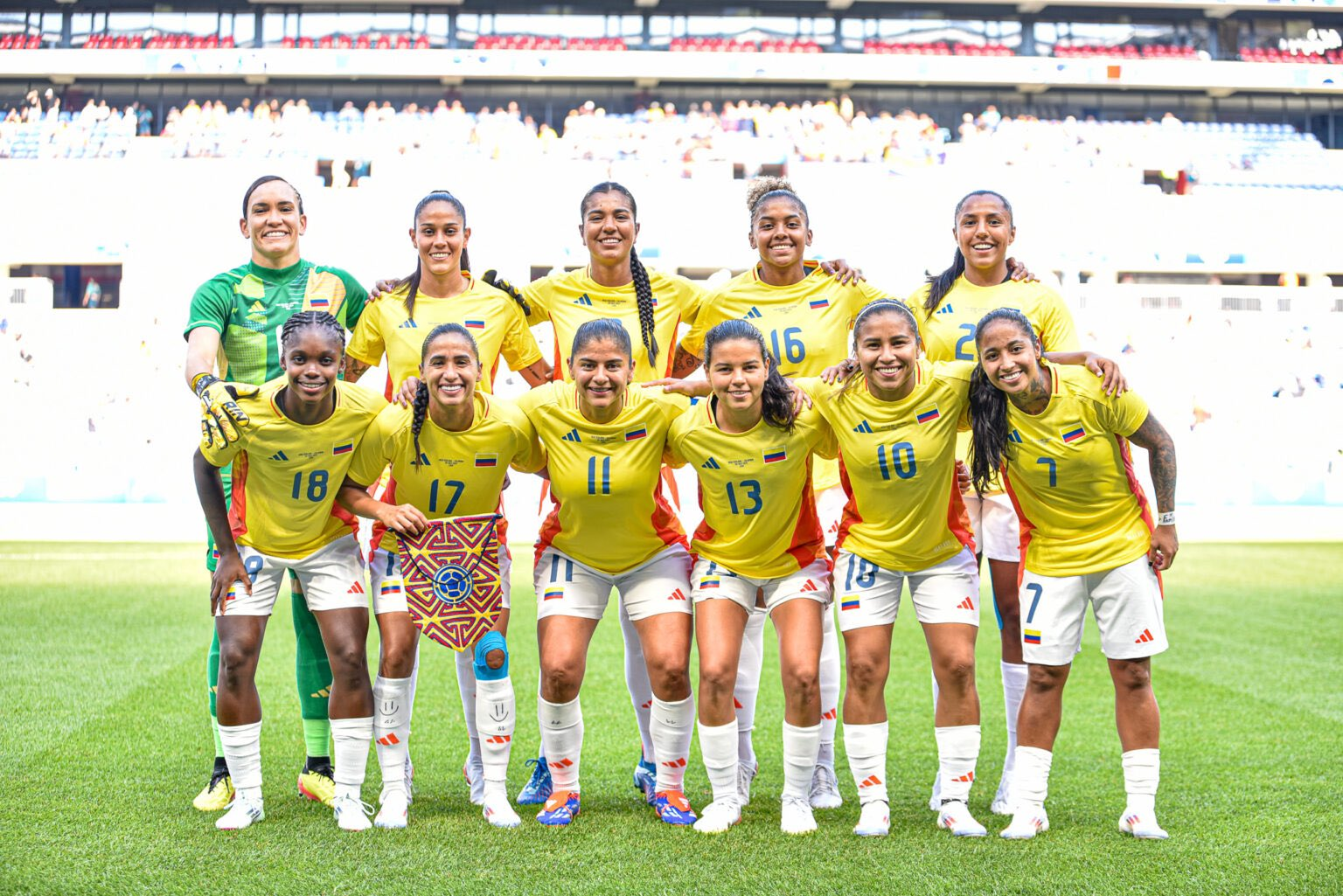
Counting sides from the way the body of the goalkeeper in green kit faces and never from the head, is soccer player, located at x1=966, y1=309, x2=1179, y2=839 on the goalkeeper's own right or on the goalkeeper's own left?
on the goalkeeper's own left

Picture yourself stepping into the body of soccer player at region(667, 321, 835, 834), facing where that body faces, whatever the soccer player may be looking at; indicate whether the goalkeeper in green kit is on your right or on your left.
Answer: on your right

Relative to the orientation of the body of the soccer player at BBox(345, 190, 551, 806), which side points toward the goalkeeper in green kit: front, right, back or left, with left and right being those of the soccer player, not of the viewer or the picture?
right

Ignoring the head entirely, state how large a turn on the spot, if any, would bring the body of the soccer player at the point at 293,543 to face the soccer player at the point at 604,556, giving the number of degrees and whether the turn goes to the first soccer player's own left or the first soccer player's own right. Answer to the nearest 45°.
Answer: approximately 90° to the first soccer player's own left

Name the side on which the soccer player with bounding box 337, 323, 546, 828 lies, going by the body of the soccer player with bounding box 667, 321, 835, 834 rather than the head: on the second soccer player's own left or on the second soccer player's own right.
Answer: on the second soccer player's own right

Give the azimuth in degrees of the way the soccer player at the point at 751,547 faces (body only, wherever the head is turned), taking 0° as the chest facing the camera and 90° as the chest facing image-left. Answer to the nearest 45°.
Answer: approximately 0°

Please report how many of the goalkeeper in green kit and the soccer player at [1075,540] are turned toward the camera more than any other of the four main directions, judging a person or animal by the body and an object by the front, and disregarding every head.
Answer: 2
